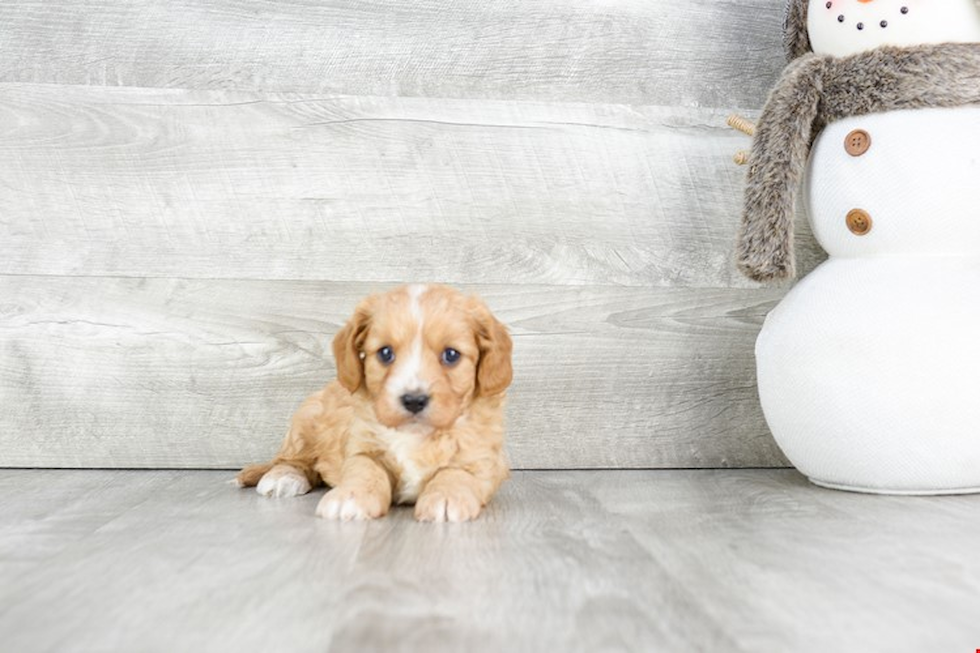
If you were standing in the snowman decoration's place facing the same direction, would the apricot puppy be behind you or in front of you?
in front

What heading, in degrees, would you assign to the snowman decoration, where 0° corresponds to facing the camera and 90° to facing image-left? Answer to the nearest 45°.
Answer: approximately 45°
